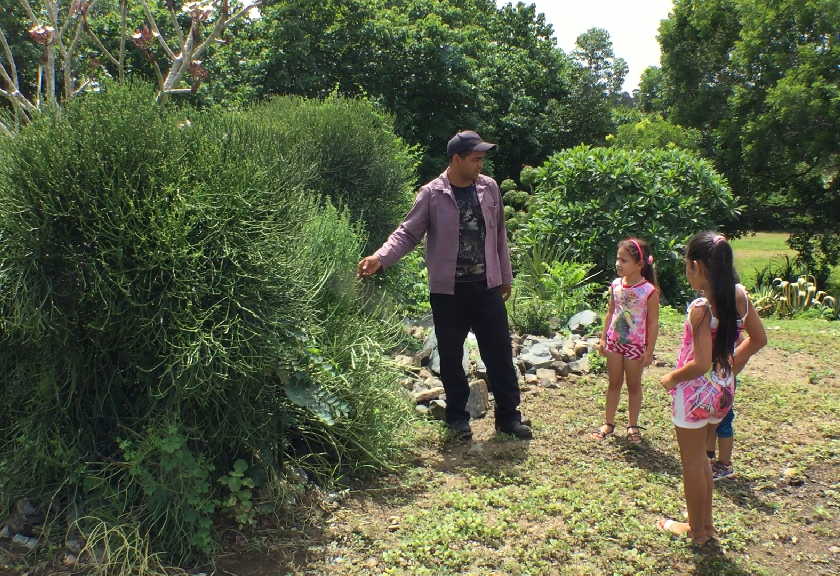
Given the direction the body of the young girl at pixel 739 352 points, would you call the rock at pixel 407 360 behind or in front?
in front

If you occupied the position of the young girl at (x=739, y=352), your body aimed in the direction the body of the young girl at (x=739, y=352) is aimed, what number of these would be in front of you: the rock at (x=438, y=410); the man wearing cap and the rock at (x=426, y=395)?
3

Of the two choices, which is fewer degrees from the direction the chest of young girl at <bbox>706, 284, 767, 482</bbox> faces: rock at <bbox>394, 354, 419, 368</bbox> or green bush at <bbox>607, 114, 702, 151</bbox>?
the rock

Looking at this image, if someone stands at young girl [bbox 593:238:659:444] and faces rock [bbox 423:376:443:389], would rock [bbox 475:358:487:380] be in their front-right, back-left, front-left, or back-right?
front-right

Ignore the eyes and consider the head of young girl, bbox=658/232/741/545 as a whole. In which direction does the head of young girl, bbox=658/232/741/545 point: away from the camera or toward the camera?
away from the camera

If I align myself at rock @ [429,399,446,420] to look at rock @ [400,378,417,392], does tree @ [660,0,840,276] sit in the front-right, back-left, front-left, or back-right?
front-right

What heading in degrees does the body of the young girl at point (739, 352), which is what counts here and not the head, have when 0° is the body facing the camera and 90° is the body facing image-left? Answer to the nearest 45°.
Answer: approximately 90°

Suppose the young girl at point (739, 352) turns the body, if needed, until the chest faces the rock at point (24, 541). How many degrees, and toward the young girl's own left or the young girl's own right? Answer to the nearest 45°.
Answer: approximately 45° to the young girl's own left

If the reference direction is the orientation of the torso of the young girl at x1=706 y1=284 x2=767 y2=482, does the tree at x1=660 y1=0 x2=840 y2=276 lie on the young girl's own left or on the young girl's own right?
on the young girl's own right

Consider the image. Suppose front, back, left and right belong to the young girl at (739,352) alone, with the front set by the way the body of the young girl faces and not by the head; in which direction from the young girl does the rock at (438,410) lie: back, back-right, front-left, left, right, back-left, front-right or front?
front

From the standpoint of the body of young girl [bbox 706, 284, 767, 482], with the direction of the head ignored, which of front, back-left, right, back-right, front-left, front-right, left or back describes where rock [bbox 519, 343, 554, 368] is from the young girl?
front-right

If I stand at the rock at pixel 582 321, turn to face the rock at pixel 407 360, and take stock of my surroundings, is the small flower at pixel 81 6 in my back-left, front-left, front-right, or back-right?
front-right

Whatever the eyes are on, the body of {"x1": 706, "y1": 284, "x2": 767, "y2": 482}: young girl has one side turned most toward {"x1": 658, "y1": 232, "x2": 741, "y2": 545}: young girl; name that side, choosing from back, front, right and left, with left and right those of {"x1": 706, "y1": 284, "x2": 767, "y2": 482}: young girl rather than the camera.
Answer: left

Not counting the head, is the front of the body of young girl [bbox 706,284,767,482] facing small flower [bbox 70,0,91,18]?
yes

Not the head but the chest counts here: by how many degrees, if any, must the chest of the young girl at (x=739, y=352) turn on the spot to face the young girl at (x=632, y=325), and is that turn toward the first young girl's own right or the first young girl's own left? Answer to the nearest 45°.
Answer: approximately 45° to the first young girl's own right

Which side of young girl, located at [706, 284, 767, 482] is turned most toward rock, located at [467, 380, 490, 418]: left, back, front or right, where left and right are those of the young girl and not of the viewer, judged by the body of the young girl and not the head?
front
